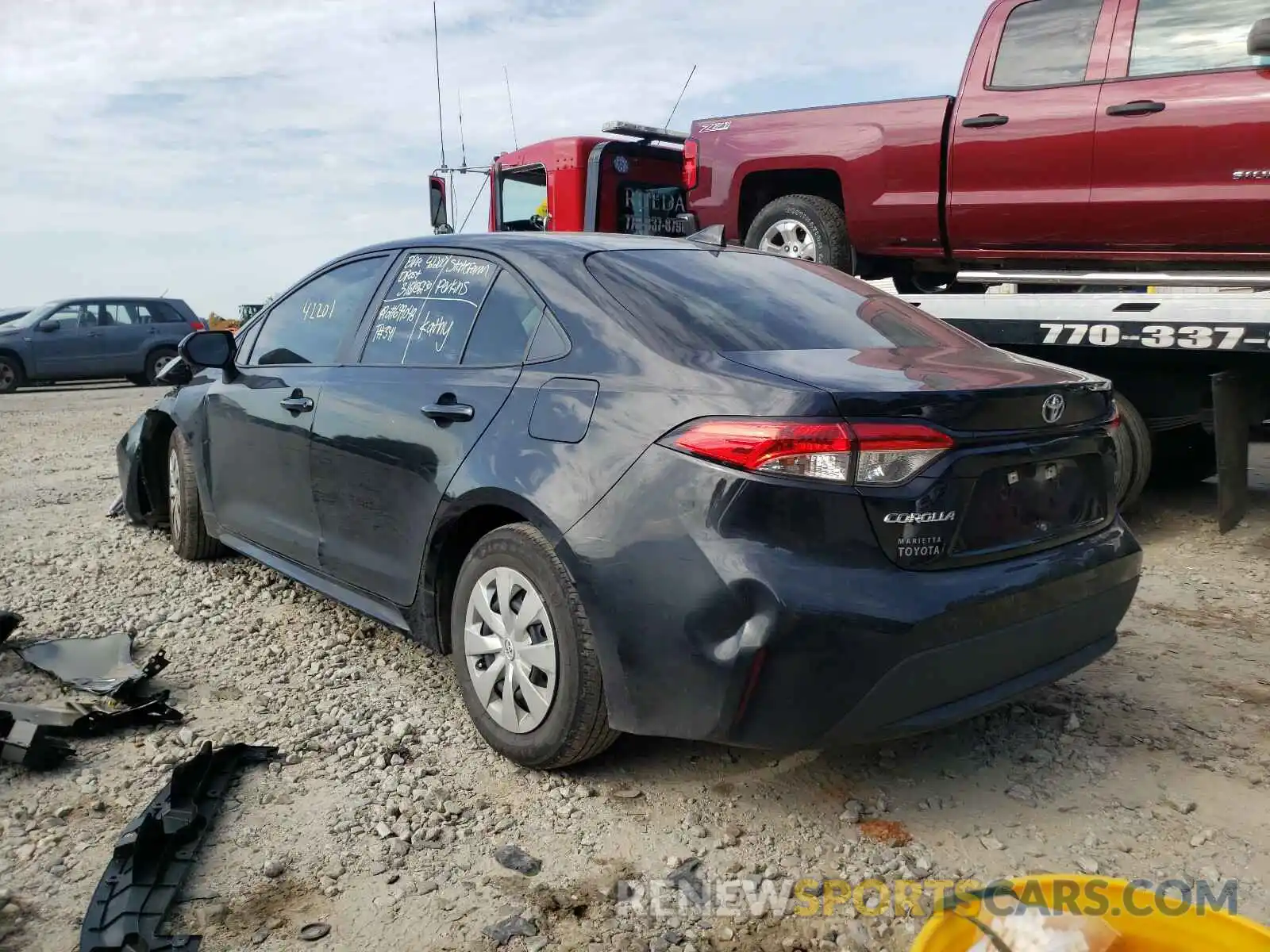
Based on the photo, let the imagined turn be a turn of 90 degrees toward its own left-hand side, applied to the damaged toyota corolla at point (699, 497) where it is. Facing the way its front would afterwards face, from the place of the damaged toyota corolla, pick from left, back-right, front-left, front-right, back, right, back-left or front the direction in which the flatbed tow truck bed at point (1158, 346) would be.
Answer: back

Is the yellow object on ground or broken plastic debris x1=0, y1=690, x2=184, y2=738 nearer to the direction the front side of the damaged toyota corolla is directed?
the broken plastic debris

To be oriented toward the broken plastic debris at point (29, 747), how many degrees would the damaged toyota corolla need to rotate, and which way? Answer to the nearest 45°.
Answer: approximately 45° to its left

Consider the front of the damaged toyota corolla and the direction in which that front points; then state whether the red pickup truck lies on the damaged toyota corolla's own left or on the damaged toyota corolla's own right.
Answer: on the damaged toyota corolla's own right

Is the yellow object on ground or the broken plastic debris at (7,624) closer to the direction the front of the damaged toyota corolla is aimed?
the broken plastic debris

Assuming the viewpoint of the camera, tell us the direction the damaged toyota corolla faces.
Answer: facing away from the viewer and to the left of the viewer
